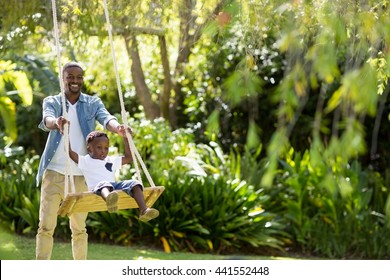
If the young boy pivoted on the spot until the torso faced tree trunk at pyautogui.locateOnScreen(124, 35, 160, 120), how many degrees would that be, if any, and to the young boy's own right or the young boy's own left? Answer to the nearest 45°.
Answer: approximately 135° to the young boy's own left

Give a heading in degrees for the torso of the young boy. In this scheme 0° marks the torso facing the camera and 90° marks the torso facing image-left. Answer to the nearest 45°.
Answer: approximately 315°
